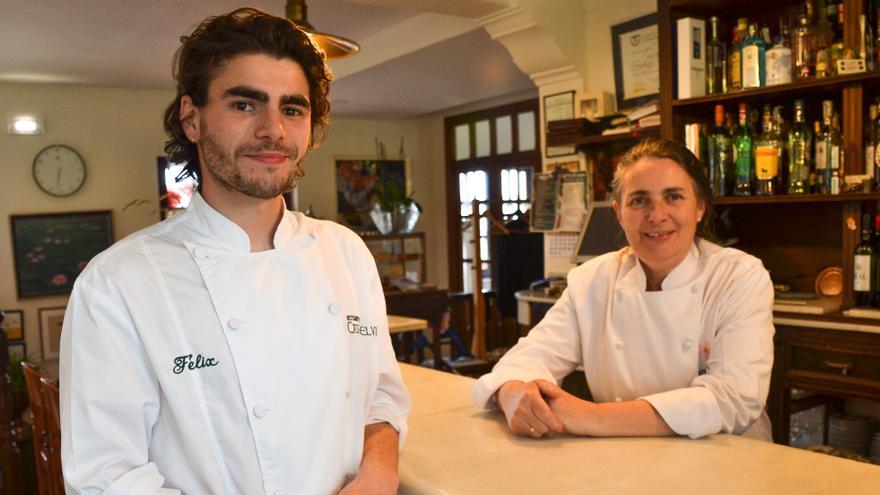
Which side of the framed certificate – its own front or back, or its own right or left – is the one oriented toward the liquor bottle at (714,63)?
left

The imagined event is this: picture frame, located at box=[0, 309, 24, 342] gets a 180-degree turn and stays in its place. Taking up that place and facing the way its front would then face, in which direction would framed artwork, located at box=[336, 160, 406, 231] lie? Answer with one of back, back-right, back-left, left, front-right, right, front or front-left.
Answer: right

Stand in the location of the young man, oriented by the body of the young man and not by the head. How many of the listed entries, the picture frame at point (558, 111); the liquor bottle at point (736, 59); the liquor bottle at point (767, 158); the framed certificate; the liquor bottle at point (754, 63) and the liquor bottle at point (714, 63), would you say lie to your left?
6

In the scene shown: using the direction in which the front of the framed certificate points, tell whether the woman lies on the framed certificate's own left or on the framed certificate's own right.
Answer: on the framed certificate's own left

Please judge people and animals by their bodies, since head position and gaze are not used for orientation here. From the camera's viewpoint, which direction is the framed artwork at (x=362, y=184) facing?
toward the camera

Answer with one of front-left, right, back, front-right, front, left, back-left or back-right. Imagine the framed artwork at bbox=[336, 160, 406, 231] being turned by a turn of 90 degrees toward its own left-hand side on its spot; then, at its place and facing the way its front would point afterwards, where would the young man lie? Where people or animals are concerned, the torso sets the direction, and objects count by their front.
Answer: right

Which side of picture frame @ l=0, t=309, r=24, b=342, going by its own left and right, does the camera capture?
front

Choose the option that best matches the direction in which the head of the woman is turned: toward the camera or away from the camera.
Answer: toward the camera

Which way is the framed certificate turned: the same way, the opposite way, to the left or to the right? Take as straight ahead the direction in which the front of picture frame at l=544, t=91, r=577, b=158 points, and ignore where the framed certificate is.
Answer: the same way

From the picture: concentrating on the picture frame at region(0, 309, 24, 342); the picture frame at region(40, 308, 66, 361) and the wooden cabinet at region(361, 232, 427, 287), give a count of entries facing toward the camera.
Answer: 3

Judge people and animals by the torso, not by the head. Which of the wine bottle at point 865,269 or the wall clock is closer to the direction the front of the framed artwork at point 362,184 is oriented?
the wine bottle

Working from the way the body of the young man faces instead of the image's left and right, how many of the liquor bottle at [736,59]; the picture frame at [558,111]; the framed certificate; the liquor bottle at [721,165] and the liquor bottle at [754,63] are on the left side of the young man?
5

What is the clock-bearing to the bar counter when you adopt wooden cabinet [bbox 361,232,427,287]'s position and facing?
The bar counter is roughly at 12 o'clock from the wooden cabinet.

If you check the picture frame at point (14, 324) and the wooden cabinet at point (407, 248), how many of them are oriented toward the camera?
2

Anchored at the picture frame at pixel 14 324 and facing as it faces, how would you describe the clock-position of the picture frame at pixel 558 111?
the picture frame at pixel 558 111 is roughly at 11 o'clock from the picture frame at pixel 14 324.

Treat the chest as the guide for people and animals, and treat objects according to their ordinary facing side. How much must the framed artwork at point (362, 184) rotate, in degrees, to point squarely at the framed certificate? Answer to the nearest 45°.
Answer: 0° — it already faces it

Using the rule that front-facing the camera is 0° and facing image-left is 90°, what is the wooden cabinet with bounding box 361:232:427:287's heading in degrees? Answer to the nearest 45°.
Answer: approximately 0°

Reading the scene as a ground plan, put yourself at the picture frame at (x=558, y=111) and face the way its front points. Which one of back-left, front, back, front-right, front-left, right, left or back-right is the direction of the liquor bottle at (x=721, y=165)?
left

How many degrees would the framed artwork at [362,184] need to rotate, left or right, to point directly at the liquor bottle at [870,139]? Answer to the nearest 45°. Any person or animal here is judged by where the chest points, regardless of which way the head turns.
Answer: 0° — it already faces it

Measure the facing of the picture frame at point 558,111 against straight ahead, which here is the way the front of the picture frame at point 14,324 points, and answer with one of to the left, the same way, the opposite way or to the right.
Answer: to the right

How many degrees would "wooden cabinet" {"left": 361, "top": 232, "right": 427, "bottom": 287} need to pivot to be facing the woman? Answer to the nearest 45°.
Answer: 0° — it already faces them

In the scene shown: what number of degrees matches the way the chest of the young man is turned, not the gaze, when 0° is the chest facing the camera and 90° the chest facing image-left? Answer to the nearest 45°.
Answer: approximately 315°
